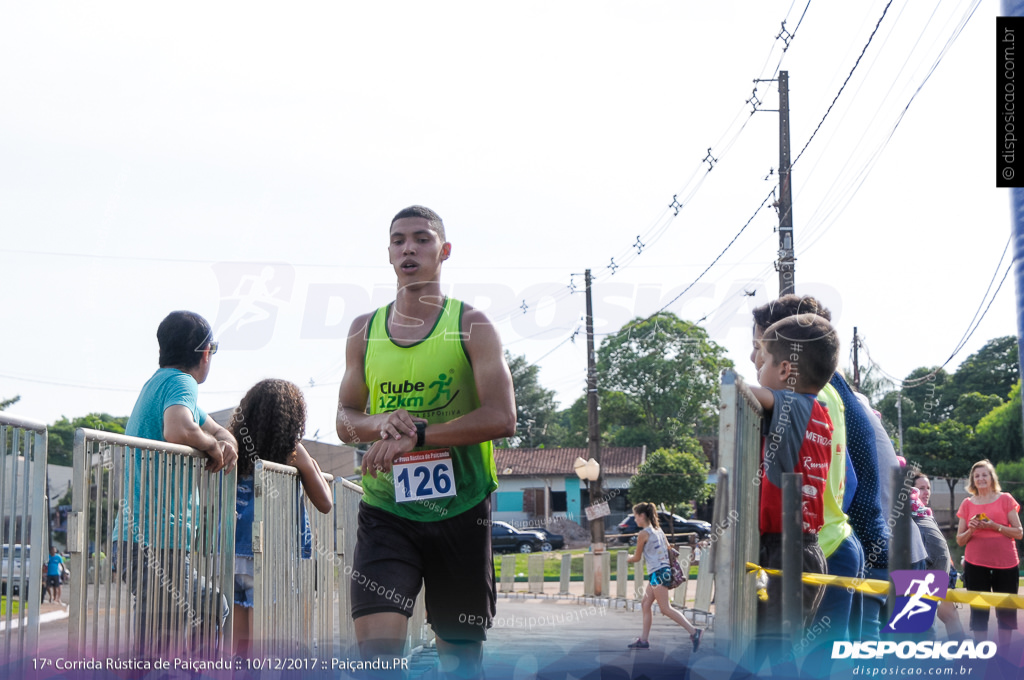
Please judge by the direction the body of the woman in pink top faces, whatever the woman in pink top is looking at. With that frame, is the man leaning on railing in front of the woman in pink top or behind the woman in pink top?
in front

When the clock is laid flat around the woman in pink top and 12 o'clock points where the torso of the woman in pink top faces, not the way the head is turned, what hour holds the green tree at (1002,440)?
The green tree is roughly at 6 o'clock from the woman in pink top.

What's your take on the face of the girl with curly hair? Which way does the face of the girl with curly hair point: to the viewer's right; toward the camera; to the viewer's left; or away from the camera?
away from the camera

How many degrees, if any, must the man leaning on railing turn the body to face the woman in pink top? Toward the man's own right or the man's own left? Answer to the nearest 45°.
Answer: approximately 45° to the man's own left

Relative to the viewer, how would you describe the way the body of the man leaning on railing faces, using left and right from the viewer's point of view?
facing to the right of the viewer
